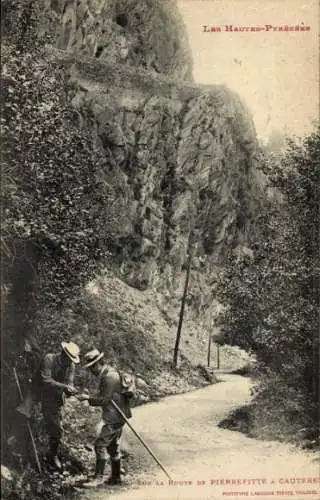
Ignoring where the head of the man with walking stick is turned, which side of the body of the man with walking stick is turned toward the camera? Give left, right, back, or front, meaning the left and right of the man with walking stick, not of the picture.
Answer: left
